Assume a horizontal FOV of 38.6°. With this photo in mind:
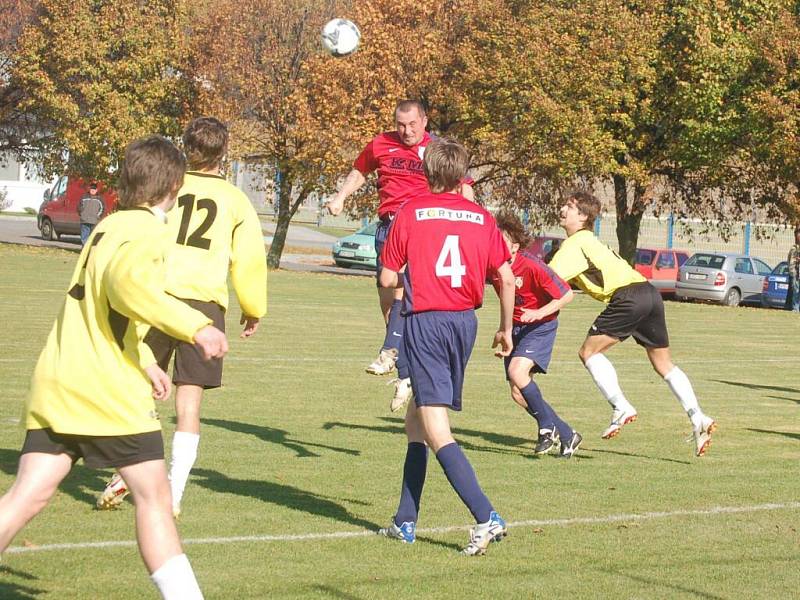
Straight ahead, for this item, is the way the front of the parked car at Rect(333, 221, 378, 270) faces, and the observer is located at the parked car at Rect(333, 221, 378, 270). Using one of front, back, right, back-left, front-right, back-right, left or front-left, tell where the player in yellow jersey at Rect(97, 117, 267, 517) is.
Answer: front-left

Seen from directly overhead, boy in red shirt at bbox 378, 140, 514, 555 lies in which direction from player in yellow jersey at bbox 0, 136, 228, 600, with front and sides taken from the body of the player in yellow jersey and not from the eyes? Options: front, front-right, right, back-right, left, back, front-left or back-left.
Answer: front

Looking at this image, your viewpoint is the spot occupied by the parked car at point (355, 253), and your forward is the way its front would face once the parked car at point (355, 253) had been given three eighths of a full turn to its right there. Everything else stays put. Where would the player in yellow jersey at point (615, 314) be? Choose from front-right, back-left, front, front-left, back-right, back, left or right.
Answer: back

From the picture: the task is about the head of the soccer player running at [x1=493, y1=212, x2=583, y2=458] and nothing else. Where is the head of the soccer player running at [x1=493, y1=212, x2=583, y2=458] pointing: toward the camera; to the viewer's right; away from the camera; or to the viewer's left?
to the viewer's left

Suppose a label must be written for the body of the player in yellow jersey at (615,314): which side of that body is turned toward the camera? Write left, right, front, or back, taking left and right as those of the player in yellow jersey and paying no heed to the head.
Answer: left

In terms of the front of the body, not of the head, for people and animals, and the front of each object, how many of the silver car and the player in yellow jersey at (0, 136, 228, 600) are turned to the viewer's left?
0

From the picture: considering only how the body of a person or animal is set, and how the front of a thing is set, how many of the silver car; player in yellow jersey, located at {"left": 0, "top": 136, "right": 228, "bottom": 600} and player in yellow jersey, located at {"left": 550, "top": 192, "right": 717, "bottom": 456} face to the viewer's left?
1

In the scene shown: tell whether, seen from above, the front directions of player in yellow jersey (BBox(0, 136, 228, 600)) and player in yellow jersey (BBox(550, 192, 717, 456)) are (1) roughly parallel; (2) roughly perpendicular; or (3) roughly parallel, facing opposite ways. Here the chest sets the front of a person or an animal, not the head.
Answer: roughly perpendicular

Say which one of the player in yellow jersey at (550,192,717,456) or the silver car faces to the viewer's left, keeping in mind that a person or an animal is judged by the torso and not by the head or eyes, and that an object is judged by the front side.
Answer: the player in yellow jersey

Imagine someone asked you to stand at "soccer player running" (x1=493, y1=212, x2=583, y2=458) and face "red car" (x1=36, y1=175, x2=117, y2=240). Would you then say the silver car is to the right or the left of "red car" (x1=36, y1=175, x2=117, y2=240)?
right

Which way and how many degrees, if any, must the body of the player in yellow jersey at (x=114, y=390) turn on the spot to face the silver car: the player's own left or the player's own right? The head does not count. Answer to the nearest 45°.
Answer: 0° — they already face it

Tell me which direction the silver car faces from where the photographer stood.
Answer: facing away from the viewer and to the right of the viewer

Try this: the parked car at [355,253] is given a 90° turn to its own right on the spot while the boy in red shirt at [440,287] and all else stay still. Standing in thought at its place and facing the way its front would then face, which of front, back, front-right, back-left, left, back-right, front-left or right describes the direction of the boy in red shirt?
back-left

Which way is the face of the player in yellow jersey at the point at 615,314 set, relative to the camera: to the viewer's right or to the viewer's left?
to the viewer's left

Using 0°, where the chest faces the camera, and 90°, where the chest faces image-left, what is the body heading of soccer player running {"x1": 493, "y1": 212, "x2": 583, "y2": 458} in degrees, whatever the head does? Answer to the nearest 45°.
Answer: approximately 45°

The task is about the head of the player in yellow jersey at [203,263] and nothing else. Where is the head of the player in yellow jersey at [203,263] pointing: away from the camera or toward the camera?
away from the camera

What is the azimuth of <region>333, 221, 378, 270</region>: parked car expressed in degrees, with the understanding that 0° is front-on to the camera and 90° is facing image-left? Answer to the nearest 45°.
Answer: approximately 45°

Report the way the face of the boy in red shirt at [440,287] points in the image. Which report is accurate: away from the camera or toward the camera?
away from the camera
